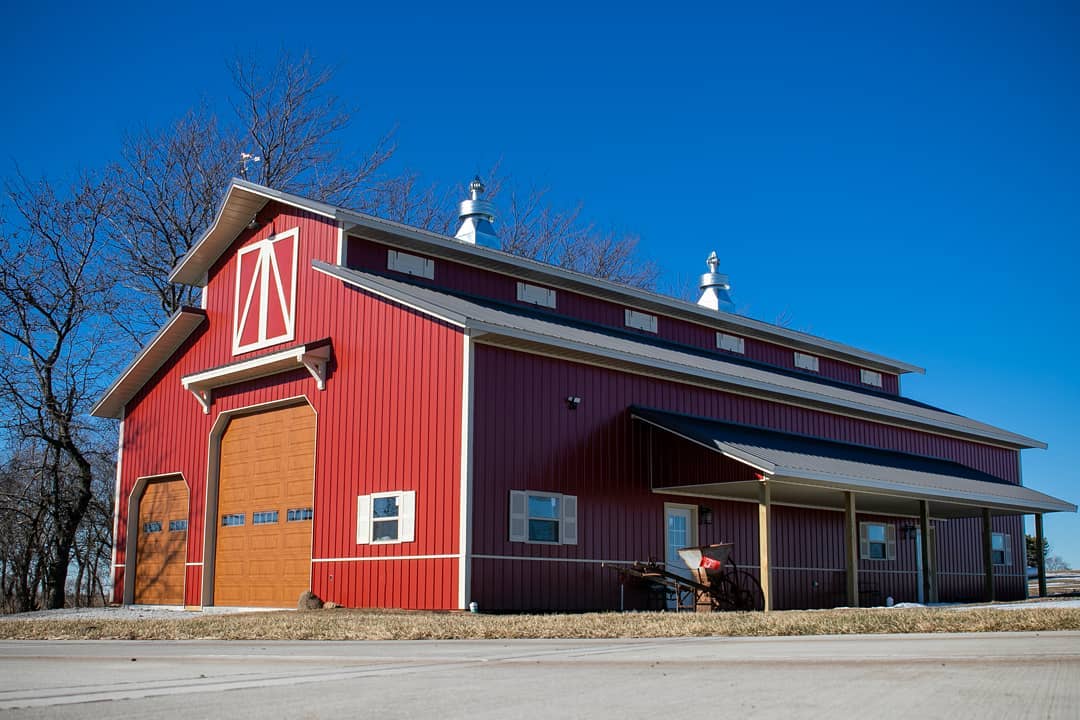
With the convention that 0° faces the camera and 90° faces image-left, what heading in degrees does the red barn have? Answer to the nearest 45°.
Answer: approximately 45°
